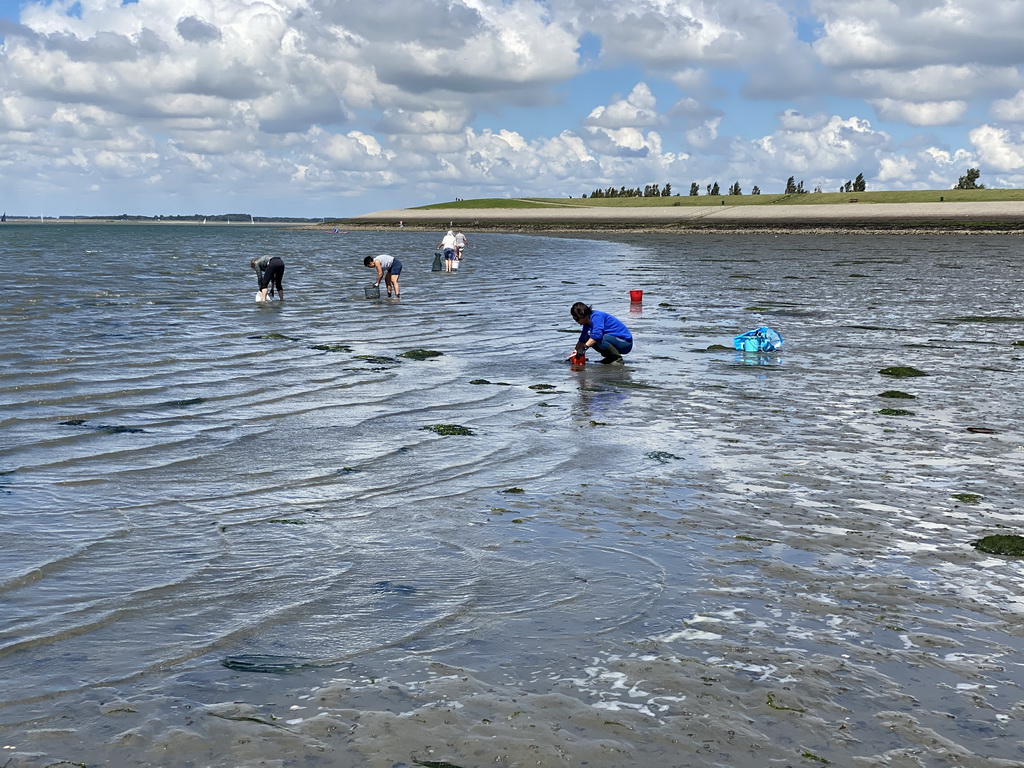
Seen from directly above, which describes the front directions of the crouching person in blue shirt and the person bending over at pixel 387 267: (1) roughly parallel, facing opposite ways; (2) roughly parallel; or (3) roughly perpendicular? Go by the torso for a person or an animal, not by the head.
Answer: roughly parallel

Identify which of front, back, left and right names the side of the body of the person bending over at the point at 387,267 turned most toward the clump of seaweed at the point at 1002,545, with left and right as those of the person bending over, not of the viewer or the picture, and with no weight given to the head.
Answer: left

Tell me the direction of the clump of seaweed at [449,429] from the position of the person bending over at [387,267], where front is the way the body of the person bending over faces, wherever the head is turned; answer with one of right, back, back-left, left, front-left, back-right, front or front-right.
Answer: left

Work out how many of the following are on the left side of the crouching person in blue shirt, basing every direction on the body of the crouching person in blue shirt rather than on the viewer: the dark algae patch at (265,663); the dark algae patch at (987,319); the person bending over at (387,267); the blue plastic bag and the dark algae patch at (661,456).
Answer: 2

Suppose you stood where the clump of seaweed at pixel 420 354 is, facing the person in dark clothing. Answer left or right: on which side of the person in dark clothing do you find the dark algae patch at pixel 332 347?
left

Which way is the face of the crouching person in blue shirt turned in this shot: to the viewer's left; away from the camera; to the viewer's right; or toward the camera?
to the viewer's left

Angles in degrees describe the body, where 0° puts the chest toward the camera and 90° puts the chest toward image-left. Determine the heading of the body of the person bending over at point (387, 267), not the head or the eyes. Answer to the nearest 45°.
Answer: approximately 90°

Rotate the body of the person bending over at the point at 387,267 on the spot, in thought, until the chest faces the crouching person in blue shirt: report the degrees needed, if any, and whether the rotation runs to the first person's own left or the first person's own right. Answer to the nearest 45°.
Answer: approximately 90° to the first person's own left

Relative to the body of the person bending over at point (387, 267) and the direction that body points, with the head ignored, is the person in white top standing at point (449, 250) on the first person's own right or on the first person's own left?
on the first person's own right

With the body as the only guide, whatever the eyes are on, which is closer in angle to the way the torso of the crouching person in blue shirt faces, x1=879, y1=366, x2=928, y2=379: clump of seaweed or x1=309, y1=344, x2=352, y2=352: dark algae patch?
the dark algae patch

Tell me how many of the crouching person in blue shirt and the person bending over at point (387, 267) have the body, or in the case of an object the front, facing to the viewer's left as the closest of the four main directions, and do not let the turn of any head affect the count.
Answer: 2

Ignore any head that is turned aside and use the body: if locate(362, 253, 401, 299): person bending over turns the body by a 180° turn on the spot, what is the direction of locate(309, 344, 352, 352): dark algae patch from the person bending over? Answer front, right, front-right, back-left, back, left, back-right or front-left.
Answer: right

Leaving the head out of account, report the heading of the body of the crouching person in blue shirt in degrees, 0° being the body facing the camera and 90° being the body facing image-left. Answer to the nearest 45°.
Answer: approximately 90°

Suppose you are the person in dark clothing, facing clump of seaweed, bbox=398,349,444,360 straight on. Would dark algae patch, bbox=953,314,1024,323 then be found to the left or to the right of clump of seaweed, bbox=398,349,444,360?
left

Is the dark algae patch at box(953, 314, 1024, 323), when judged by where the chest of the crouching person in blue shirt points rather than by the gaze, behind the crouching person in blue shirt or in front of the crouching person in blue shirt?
behind

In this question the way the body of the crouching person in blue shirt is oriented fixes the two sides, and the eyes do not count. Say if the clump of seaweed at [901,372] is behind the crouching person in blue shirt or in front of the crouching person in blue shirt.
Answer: behind
